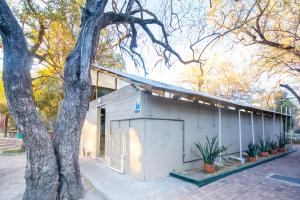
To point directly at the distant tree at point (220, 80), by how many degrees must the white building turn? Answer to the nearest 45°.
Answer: approximately 135° to its right

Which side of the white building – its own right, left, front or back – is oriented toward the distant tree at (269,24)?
back

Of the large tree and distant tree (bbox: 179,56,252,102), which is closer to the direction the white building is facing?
the large tree

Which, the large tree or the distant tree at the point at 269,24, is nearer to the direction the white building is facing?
the large tree
